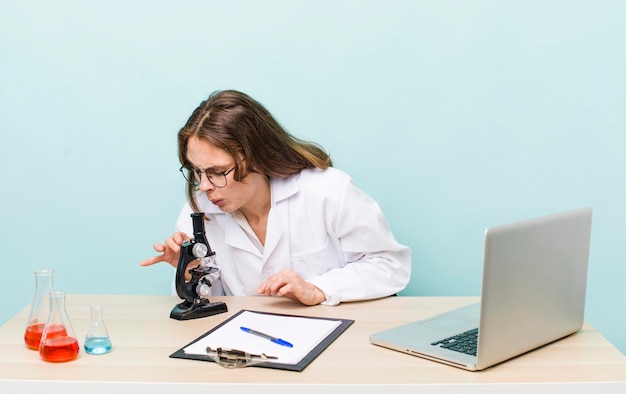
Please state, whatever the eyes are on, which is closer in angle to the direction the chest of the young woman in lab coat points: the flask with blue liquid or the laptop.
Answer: the flask with blue liquid

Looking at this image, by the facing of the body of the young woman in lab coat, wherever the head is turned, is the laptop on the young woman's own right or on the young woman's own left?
on the young woman's own left

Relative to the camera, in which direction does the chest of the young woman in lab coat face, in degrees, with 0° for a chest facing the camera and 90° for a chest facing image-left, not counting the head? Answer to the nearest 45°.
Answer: approximately 45°

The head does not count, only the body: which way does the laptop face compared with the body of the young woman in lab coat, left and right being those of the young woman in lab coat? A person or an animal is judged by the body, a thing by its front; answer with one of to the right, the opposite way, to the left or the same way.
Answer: to the right

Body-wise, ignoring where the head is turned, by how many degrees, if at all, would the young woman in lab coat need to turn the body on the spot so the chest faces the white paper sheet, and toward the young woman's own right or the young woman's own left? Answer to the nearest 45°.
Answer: approximately 45° to the young woman's own left
